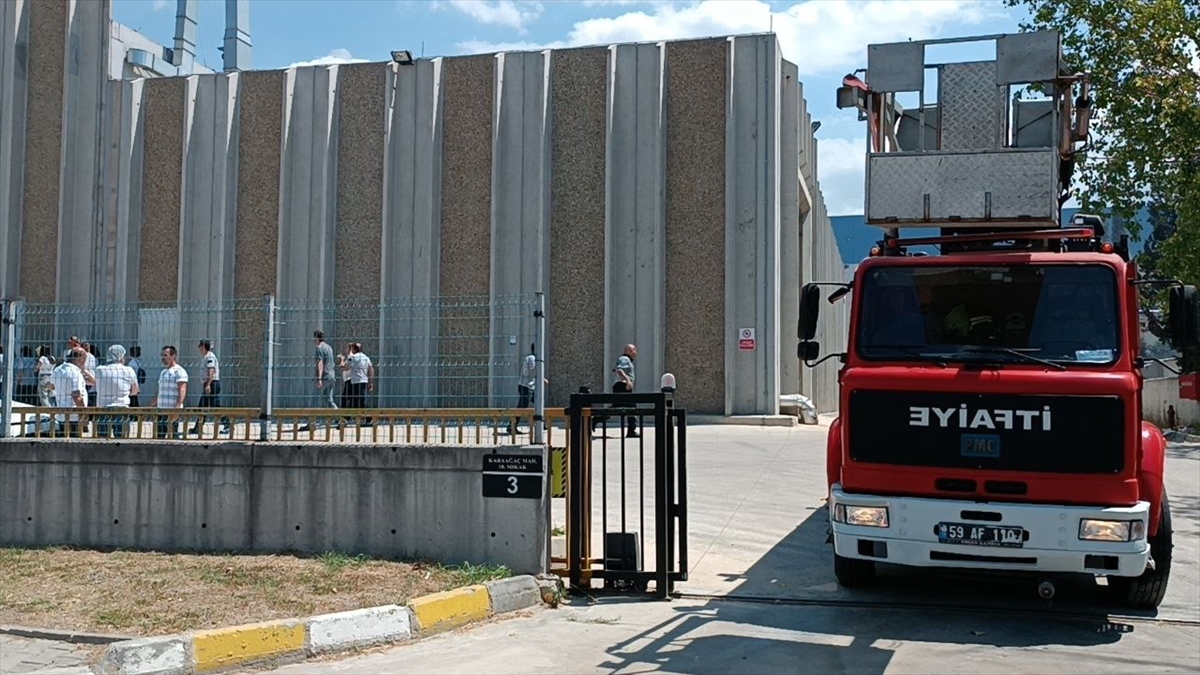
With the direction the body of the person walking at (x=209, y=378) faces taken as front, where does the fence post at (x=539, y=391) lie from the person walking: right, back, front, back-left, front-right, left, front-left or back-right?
back-left

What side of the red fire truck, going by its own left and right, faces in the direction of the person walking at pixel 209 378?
right

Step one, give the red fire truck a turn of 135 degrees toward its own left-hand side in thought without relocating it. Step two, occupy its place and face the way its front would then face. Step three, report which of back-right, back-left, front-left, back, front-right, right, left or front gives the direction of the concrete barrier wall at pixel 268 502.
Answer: back-left

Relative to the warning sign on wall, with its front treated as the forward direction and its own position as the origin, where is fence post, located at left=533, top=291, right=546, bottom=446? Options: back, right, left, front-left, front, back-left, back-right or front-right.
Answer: front

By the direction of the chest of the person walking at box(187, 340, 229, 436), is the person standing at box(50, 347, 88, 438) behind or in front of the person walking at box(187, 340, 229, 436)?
in front

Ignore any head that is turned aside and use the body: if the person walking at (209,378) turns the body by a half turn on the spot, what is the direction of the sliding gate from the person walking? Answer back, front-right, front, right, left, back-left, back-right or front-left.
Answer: front-right

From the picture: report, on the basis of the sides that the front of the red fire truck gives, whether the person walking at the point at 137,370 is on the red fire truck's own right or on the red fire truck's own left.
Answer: on the red fire truck's own right

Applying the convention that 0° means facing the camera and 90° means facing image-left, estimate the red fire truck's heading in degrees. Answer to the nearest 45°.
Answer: approximately 0°
